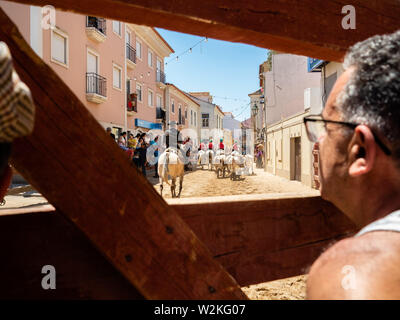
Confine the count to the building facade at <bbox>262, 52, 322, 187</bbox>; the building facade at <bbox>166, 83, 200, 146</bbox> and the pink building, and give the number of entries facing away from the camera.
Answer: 0

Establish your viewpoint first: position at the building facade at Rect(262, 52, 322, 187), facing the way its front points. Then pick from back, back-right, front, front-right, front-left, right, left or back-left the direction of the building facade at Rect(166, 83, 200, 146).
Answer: right

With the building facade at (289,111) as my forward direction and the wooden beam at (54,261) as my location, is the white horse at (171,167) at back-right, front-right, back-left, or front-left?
front-left

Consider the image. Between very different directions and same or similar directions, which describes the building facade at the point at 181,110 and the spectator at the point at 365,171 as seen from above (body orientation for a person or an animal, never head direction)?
very different directions

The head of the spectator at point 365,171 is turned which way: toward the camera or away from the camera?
away from the camera

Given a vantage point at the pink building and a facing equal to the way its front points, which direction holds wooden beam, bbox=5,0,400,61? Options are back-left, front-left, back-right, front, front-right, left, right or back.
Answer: front-right

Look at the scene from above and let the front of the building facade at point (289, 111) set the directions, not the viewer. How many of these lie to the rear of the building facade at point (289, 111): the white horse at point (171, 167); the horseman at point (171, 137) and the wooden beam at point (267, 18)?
0

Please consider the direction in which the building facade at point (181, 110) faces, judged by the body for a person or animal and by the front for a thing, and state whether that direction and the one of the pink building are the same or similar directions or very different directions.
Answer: same or similar directions

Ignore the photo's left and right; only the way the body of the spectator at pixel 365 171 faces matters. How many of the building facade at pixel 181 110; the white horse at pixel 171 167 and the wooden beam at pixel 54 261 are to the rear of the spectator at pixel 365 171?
0

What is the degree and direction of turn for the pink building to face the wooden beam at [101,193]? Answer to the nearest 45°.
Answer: approximately 45° to its right

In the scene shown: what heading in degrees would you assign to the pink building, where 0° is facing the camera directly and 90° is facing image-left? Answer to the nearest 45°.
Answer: approximately 315°

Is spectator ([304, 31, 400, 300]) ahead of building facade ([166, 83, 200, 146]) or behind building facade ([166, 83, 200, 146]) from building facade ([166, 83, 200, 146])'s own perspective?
ahead

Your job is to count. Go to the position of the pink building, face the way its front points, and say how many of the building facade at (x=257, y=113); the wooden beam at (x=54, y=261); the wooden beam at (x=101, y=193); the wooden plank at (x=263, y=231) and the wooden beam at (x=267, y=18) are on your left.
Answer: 1

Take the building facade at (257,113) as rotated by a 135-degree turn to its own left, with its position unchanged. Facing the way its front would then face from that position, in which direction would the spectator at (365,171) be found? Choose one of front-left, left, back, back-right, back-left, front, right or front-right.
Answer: right

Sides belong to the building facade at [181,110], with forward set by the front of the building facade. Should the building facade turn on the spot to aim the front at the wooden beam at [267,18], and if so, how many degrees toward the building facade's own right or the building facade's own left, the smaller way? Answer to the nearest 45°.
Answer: approximately 45° to the building facade's own right

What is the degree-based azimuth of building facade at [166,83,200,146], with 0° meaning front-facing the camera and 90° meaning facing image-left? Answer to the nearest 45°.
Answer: approximately 315°

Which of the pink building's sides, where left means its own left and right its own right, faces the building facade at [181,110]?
left
